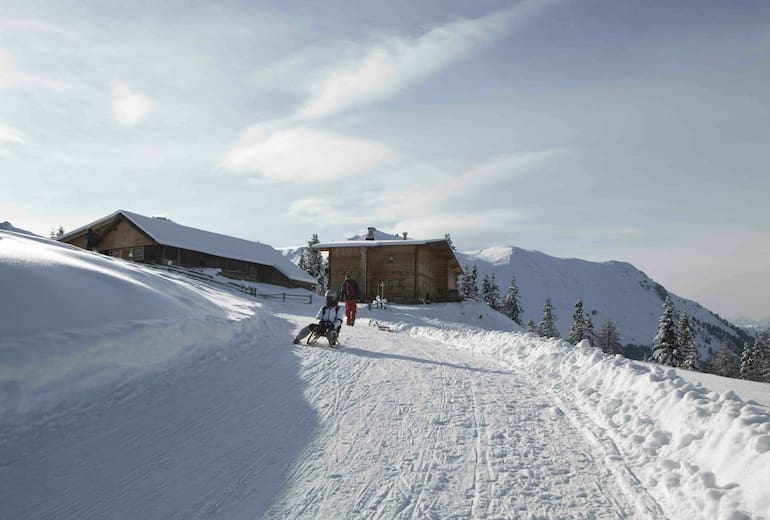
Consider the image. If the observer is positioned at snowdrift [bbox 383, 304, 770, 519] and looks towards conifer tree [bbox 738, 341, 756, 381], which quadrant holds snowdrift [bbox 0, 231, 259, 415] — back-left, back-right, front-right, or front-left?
back-left

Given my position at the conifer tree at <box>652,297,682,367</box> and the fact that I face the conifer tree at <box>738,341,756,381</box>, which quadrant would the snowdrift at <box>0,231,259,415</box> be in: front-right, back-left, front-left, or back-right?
back-right

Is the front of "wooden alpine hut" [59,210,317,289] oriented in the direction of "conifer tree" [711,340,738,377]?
no

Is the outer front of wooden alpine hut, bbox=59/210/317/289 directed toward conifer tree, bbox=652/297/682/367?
no

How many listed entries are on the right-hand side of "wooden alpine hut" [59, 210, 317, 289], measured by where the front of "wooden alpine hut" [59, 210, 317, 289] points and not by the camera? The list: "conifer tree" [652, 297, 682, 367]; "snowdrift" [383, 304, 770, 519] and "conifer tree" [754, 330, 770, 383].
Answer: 0

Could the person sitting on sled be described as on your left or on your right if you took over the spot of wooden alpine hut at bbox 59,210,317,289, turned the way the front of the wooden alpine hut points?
on your left

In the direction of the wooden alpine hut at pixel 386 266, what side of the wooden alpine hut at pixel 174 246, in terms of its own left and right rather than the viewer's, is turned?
left

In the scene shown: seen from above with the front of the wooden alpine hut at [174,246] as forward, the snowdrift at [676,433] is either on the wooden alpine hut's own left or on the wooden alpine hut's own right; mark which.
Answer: on the wooden alpine hut's own left

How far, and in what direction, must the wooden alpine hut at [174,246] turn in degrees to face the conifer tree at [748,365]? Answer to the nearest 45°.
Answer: approximately 135° to its left

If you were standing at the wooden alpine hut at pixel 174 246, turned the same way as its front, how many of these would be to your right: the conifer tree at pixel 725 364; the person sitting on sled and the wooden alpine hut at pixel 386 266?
0

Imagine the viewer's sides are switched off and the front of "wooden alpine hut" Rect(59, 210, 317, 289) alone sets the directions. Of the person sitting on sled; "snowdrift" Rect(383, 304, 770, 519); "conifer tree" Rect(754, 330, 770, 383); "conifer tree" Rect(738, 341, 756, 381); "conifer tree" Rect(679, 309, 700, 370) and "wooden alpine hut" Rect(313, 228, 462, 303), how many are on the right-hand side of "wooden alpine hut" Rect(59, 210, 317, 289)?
0

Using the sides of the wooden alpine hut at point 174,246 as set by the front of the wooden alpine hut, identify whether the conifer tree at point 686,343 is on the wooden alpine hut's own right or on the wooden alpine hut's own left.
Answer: on the wooden alpine hut's own left
